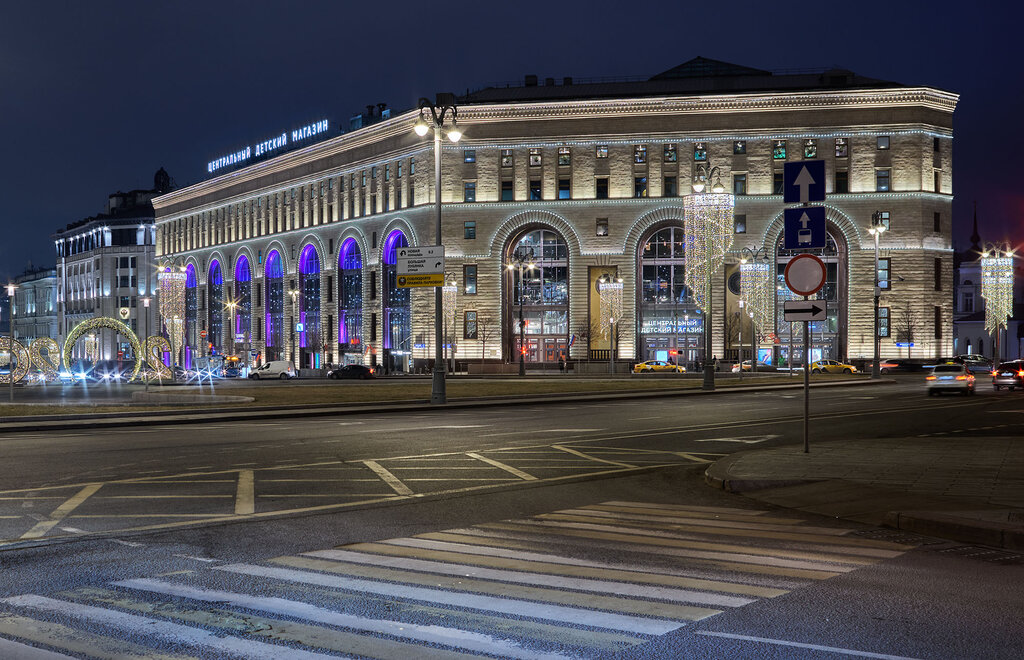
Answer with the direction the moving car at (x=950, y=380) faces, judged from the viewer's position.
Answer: facing away from the viewer

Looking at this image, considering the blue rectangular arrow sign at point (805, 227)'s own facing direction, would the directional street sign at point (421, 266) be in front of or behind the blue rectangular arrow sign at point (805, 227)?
behind

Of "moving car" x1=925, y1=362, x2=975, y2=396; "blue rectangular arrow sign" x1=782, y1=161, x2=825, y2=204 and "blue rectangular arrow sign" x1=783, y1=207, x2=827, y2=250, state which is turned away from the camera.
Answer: the moving car

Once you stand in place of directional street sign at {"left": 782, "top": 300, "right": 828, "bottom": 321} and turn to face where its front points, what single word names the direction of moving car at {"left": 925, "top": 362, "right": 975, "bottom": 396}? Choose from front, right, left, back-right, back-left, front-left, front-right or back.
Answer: back

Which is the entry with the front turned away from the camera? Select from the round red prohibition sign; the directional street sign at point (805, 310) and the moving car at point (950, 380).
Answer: the moving car
